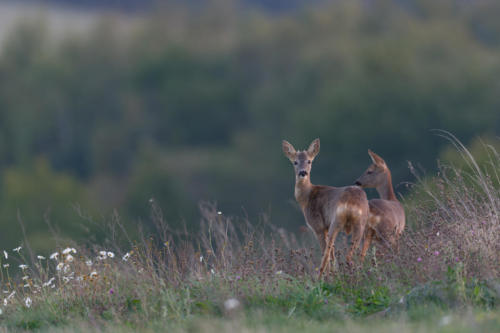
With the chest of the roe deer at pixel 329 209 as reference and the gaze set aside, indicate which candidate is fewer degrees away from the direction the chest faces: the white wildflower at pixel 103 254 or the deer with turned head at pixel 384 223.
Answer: the white wildflower

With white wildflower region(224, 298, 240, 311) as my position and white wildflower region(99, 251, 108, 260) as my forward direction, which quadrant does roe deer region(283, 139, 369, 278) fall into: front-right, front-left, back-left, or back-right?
front-right

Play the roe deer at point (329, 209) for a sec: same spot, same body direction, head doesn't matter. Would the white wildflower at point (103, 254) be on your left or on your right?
on your left

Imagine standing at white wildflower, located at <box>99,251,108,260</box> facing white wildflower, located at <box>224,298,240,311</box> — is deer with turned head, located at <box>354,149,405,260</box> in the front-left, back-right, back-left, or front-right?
front-left

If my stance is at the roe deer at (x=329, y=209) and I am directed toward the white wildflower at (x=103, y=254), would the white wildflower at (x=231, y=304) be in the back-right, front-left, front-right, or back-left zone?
front-left
